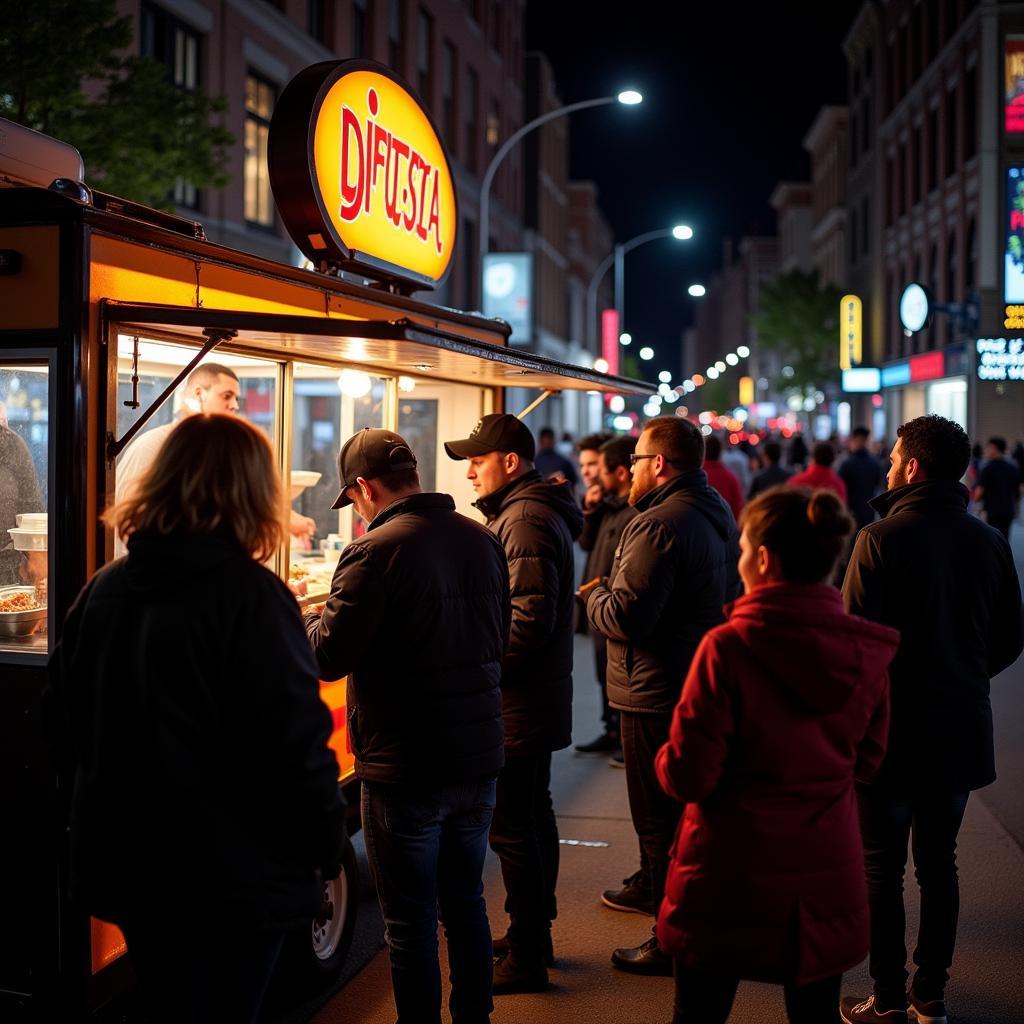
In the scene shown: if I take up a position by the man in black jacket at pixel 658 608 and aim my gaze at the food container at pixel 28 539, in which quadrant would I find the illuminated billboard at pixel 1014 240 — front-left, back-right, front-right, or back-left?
back-right

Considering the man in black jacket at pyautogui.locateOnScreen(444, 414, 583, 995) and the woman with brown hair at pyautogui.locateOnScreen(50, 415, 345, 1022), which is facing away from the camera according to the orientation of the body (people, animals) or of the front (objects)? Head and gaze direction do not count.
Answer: the woman with brown hair

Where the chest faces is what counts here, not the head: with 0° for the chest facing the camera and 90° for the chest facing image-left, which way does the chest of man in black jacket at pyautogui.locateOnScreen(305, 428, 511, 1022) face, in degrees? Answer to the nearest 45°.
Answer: approximately 135°

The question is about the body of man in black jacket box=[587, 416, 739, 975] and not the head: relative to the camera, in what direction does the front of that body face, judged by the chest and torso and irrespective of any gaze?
to the viewer's left

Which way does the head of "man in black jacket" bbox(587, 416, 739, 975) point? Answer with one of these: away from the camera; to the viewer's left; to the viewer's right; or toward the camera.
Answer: to the viewer's left

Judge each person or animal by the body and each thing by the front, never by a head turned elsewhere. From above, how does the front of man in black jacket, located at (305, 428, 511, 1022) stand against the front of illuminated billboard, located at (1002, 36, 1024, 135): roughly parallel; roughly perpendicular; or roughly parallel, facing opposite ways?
roughly perpendicular

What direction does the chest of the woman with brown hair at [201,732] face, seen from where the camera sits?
away from the camera

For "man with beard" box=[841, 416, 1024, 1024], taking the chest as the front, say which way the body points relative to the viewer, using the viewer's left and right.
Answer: facing away from the viewer and to the left of the viewer

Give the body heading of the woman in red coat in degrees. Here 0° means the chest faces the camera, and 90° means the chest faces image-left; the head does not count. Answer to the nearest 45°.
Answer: approximately 135°
